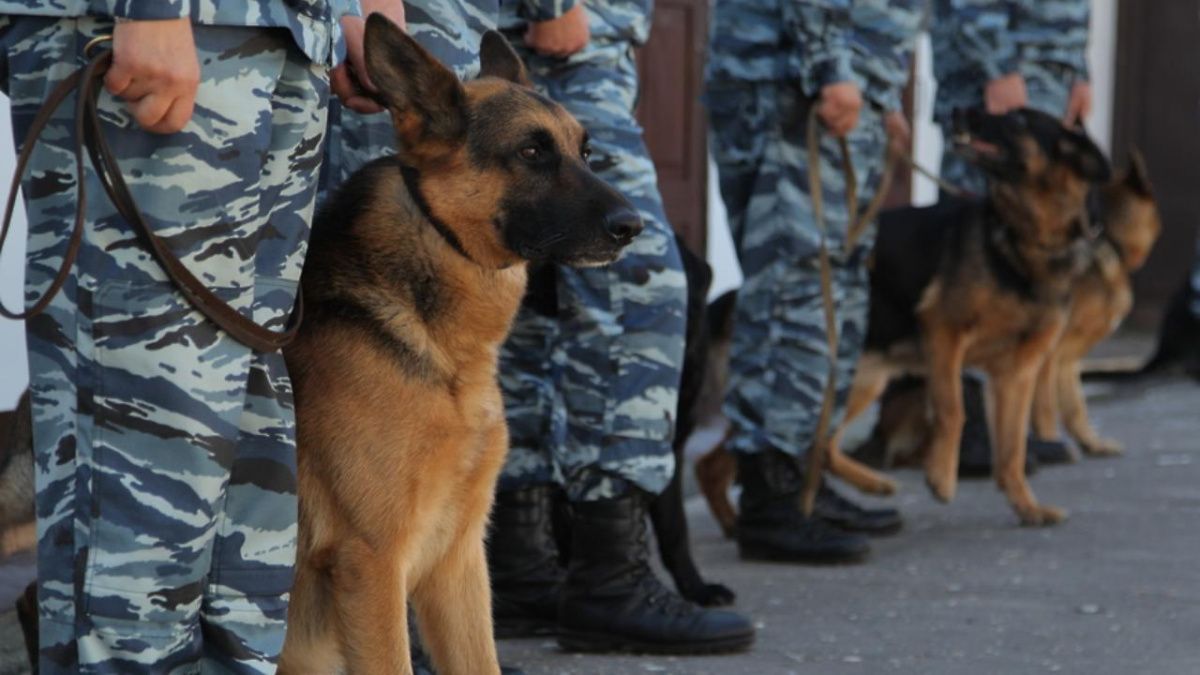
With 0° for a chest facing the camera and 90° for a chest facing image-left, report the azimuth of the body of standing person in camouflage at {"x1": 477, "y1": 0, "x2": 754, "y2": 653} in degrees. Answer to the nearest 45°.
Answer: approximately 270°

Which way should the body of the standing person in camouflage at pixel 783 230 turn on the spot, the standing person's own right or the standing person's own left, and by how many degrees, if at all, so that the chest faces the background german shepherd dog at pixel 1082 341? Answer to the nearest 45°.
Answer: approximately 45° to the standing person's own left

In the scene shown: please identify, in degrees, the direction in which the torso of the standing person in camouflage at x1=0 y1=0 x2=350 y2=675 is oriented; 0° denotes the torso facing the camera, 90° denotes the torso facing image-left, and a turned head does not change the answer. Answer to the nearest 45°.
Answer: approximately 315°

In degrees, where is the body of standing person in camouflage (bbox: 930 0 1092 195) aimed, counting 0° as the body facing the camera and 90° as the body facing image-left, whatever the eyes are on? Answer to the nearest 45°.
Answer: approximately 315°

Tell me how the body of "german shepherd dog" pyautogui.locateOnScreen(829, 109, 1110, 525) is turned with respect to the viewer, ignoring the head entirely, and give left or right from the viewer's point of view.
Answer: facing the viewer and to the right of the viewer

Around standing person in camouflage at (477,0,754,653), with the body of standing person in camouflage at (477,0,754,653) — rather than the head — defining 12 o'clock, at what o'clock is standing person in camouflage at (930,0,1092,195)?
standing person in camouflage at (930,0,1092,195) is roughly at 10 o'clock from standing person in camouflage at (477,0,754,653).

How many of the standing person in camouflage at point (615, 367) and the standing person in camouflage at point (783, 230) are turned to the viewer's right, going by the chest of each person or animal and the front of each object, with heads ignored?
2

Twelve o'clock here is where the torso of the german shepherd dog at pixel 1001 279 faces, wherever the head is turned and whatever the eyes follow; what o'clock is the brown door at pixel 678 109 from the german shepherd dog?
The brown door is roughly at 6 o'clock from the german shepherd dog.
